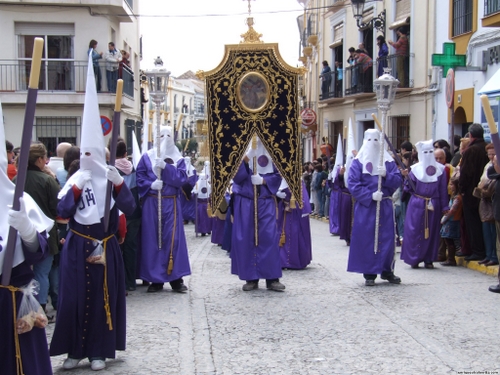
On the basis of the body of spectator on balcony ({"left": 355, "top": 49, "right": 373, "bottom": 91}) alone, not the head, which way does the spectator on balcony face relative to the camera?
to the viewer's left

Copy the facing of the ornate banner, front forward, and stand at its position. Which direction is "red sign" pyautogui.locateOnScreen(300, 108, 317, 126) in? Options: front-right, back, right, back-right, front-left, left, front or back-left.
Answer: back

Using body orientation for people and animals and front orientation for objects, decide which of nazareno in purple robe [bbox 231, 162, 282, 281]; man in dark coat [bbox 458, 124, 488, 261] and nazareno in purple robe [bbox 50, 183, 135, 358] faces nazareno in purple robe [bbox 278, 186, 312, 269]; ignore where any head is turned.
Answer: the man in dark coat

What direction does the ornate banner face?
toward the camera

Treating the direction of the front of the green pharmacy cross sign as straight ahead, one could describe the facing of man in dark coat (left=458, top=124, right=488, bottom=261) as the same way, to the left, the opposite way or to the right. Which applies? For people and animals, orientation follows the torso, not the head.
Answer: to the right

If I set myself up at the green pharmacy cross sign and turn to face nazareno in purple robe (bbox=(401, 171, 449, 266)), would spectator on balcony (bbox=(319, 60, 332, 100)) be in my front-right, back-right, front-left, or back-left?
back-right

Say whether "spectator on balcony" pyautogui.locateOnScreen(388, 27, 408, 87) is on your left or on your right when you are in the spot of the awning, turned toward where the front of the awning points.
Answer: on your right

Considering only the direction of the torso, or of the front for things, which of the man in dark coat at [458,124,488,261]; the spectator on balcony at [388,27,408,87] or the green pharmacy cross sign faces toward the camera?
the green pharmacy cross sign

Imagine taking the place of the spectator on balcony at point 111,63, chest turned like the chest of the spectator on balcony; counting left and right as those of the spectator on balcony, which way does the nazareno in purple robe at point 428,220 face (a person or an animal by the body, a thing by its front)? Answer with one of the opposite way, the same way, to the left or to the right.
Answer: to the right

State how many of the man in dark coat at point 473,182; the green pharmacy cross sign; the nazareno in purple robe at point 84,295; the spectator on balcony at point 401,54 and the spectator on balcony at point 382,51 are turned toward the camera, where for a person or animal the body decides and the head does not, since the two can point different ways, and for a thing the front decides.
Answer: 2

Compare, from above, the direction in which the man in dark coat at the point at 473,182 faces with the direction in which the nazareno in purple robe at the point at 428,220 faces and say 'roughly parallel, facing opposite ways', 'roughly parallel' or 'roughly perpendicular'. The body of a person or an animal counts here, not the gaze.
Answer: roughly perpendicular

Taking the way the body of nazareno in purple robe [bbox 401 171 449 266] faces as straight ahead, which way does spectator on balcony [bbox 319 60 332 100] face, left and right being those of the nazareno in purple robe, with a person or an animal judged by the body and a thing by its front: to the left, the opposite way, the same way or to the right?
to the right
